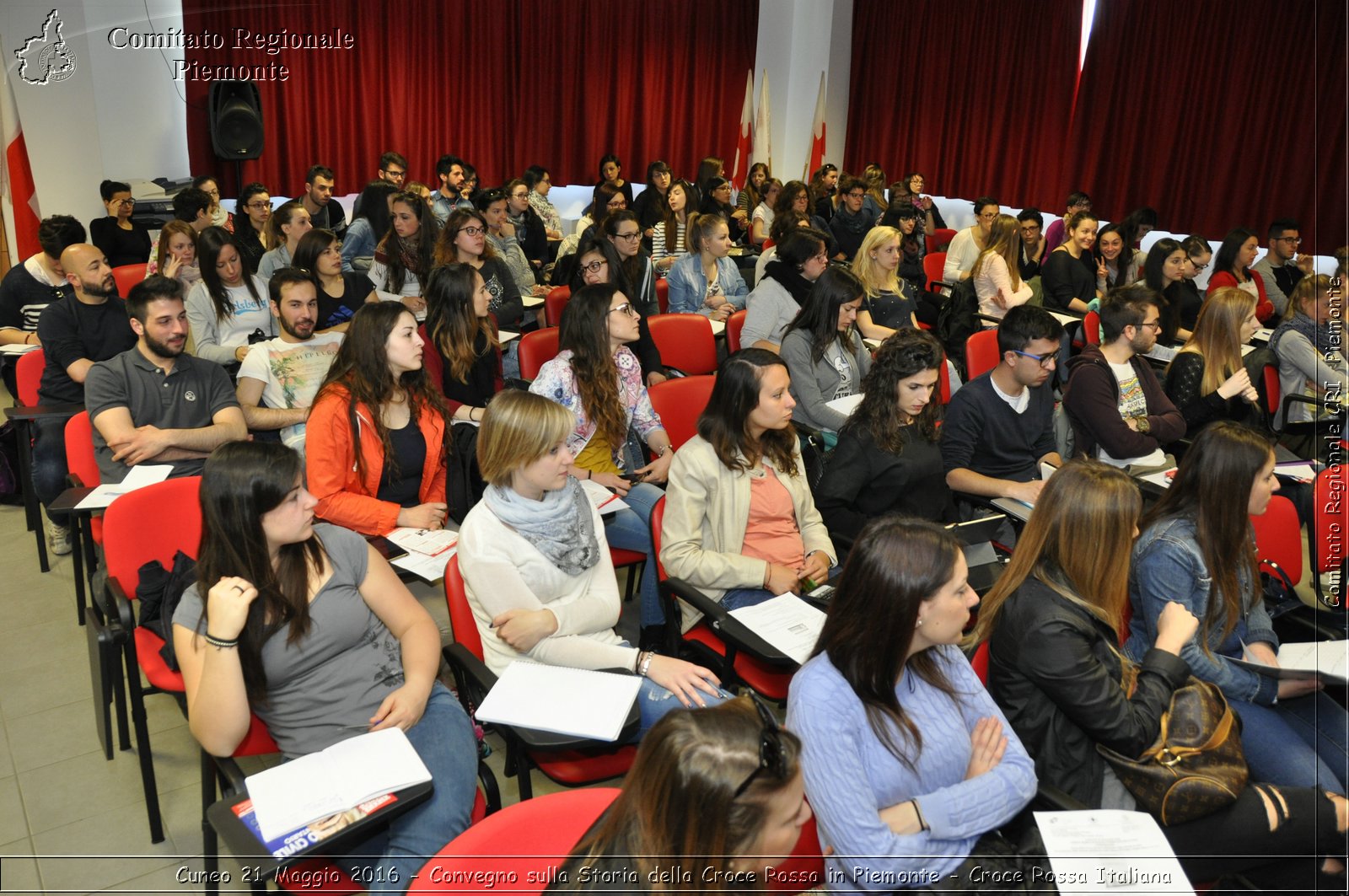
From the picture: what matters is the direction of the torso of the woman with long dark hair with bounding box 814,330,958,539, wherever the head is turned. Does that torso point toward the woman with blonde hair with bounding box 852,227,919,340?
no

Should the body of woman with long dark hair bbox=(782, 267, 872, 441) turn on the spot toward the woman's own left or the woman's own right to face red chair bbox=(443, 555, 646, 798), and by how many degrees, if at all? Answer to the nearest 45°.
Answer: approximately 45° to the woman's own right

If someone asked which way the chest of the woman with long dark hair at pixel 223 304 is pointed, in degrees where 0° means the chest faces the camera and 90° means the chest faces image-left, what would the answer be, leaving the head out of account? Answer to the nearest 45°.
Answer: approximately 315°

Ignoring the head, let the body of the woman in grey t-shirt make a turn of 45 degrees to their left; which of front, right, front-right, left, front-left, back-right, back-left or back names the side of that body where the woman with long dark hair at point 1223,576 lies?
front

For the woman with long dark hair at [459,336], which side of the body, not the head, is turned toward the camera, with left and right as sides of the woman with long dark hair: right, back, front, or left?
right

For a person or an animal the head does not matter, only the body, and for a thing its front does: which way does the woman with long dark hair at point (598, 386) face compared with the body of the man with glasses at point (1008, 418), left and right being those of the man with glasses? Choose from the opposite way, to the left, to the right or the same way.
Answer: the same way

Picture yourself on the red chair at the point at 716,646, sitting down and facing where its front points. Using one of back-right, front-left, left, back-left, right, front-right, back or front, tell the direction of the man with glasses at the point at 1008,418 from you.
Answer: left

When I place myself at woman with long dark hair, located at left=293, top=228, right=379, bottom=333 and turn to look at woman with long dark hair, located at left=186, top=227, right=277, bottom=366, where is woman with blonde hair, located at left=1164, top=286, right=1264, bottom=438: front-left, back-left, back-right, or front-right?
back-left

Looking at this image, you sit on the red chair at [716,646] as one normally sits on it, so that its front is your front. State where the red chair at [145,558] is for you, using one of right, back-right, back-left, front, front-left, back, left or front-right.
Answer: back-right

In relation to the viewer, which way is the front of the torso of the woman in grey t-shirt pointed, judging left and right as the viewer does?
facing the viewer and to the right of the viewer

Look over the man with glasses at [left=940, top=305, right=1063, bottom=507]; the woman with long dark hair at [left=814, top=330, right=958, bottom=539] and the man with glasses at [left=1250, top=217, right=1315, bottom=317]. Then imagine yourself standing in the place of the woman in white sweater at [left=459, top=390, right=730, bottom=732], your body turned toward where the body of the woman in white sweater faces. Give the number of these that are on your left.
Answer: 3

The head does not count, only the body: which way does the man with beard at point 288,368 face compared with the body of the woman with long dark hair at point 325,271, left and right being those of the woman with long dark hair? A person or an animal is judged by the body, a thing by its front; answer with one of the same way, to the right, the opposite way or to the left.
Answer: the same way
